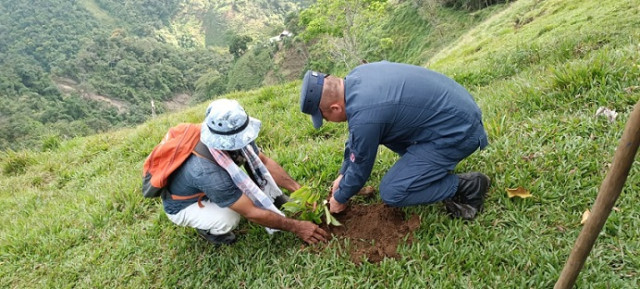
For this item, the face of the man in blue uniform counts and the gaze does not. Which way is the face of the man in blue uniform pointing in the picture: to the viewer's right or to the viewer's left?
to the viewer's left

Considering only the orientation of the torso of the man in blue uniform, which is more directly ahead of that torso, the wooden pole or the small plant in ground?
the small plant in ground

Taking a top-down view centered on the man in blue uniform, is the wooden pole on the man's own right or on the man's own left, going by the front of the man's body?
on the man's own left

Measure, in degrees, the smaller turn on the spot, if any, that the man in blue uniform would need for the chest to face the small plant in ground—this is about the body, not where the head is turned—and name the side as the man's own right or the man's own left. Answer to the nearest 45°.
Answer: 0° — they already face it

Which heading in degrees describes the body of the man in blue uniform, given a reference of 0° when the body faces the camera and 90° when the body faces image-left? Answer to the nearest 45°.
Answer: approximately 90°
